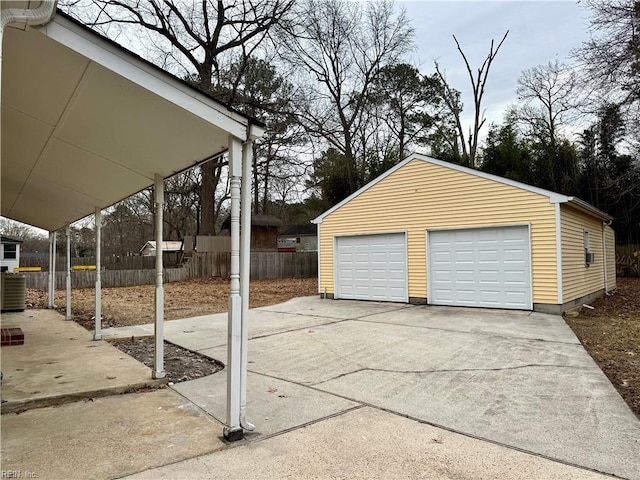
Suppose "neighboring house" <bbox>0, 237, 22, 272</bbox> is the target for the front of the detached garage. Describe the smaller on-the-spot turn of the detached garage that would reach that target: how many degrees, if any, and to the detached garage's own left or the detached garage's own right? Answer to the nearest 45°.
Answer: approximately 45° to the detached garage's own right

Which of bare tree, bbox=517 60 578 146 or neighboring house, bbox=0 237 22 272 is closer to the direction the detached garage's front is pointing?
the neighboring house

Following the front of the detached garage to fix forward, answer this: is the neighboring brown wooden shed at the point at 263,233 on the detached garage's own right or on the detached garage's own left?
on the detached garage's own right

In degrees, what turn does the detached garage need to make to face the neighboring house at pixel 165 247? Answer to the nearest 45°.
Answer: approximately 90° to its right

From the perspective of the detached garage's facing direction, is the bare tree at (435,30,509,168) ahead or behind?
behind

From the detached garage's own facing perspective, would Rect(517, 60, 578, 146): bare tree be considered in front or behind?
behind

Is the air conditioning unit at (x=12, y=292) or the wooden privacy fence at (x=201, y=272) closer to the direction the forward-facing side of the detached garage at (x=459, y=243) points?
the air conditioning unit

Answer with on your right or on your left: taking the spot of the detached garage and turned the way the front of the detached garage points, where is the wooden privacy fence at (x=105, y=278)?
on your right

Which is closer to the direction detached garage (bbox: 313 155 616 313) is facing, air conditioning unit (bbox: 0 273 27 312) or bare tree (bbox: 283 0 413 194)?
the air conditioning unit

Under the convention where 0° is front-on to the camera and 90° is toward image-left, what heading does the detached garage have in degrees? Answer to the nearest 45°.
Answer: approximately 45°
